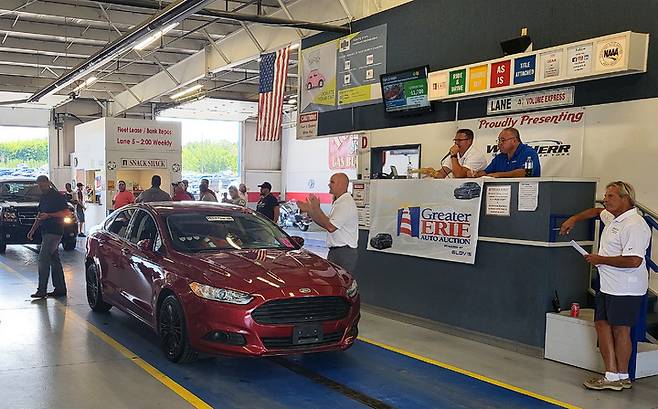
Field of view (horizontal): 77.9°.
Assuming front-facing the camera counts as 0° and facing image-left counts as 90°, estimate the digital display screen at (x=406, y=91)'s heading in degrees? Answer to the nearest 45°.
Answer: approximately 45°

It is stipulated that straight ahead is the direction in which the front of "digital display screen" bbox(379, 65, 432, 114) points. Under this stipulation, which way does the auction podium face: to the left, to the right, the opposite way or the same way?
the same way

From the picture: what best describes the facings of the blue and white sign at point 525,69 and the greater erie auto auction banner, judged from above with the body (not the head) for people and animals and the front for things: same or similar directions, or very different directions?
same or similar directions

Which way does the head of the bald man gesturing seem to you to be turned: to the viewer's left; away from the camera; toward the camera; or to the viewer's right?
to the viewer's left

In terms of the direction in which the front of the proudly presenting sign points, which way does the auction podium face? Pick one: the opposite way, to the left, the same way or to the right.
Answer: the same way

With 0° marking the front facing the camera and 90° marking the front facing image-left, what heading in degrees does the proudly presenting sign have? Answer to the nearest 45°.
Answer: approximately 45°

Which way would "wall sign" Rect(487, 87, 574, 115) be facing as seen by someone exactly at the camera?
facing the viewer and to the left of the viewer

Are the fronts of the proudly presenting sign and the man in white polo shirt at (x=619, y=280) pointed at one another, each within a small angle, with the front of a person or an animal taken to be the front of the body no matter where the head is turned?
no

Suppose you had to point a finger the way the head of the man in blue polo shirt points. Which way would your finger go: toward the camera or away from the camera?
toward the camera

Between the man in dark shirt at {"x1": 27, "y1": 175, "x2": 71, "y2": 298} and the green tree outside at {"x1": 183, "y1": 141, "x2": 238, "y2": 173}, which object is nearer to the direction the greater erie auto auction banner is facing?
the man in dark shirt

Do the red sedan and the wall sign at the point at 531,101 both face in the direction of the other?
no

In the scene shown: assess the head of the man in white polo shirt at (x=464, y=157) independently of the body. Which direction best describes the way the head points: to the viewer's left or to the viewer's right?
to the viewer's left
